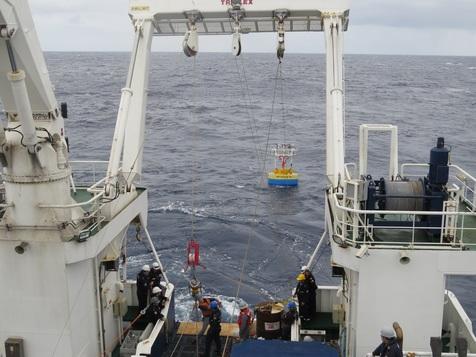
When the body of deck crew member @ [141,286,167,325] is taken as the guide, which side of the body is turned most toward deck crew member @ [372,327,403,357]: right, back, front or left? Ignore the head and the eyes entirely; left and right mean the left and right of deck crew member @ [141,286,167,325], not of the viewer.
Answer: right

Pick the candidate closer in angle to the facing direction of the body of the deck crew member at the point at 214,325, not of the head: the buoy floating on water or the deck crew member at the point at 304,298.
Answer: the buoy floating on water

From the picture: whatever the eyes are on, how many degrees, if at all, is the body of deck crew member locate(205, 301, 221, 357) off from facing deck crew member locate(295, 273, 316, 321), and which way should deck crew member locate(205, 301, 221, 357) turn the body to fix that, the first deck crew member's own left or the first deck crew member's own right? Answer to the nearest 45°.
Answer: approximately 90° to the first deck crew member's own right

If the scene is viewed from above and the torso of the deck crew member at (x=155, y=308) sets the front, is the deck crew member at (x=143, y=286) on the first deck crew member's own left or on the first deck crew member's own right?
on the first deck crew member's own left

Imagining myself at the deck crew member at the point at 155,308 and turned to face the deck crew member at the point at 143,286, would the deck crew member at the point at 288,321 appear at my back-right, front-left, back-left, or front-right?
back-right

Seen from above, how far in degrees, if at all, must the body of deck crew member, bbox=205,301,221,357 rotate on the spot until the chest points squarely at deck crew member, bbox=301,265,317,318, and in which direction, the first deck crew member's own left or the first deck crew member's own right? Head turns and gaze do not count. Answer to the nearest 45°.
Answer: approximately 90° to the first deck crew member's own right

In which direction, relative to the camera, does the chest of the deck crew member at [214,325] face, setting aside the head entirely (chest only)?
away from the camera

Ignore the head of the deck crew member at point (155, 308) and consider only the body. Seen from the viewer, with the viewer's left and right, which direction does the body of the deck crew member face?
facing away from the viewer and to the right of the viewer
